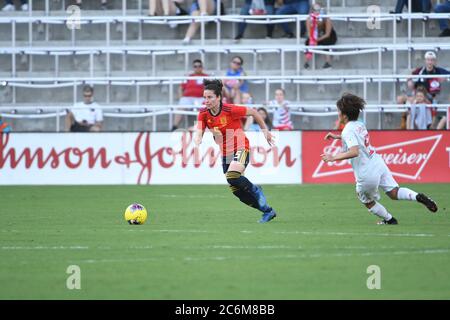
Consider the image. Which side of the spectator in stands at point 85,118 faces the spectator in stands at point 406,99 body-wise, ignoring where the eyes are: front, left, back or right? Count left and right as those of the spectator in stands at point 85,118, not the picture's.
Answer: left

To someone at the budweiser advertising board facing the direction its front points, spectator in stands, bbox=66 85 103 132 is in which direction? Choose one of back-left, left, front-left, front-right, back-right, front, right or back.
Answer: right

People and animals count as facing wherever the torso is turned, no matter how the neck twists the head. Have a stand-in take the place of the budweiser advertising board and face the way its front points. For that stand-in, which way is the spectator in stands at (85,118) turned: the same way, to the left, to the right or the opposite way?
the same way

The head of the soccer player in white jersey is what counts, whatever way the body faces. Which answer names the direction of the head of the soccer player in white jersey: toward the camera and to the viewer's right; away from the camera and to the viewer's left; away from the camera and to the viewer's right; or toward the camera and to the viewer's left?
away from the camera and to the viewer's left

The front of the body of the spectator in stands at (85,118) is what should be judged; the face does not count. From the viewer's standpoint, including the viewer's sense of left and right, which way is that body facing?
facing the viewer

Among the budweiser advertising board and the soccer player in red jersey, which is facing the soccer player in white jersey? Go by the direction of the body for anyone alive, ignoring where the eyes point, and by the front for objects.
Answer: the budweiser advertising board

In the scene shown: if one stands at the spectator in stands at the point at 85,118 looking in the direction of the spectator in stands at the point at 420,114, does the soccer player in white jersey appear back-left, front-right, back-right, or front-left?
front-right

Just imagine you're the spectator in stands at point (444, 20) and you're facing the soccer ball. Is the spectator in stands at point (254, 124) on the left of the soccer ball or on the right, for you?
right

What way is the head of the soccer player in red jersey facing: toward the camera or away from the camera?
toward the camera

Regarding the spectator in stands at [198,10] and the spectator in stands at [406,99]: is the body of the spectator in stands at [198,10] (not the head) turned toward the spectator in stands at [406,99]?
no

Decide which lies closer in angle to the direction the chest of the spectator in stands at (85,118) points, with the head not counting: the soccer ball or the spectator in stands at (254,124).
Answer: the soccer ball

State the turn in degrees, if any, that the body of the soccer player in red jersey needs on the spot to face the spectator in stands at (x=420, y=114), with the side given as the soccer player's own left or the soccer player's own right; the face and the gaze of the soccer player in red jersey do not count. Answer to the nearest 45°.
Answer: approximately 180°

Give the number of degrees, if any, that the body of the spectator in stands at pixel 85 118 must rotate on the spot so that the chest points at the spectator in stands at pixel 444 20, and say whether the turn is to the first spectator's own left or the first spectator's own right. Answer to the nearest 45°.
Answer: approximately 90° to the first spectator's own left

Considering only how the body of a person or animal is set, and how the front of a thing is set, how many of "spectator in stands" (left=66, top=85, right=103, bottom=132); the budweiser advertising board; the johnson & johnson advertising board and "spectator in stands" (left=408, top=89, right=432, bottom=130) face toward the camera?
4

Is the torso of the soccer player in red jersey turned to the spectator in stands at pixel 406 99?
no

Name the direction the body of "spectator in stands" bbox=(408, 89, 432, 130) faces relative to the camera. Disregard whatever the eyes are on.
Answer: toward the camera
